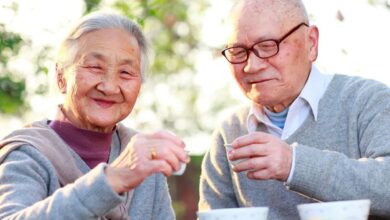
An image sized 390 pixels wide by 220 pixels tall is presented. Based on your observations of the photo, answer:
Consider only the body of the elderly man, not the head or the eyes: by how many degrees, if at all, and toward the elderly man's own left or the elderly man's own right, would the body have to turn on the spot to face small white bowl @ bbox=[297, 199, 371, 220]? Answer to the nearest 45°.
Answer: approximately 45° to the elderly man's own left

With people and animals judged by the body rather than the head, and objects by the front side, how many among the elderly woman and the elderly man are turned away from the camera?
0

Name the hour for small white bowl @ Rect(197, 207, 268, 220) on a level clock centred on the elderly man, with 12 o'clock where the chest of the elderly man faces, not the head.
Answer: The small white bowl is roughly at 11 o'clock from the elderly man.

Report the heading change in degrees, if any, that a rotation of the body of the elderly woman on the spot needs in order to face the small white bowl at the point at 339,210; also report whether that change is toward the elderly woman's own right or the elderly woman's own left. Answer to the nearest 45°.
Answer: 0° — they already face it

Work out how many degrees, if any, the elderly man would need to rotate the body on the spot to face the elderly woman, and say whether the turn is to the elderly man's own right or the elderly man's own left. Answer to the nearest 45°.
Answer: approximately 45° to the elderly man's own right

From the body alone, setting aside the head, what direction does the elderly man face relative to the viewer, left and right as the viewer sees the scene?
facing the viewer and to the left of the viewer

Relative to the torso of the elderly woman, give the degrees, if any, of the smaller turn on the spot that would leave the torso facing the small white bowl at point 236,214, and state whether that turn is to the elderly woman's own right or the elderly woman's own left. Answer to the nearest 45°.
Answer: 0° — they already face it

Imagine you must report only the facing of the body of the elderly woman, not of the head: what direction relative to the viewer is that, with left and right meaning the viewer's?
facing the viewer and to the right of the viewer

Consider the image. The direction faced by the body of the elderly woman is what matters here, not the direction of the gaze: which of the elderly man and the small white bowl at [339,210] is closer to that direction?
the small white bowl
